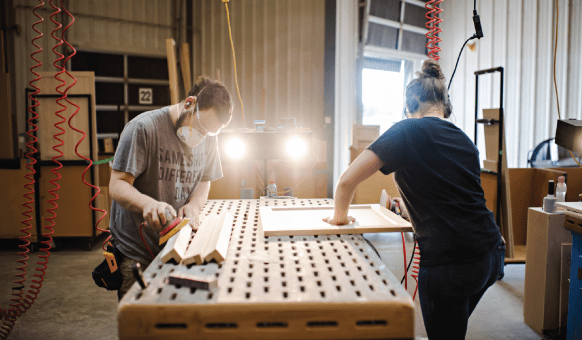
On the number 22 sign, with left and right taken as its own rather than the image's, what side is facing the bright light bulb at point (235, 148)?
front

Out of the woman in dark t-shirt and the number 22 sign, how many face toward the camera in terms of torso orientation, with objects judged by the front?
1

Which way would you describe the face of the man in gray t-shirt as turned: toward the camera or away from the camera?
toward the camera

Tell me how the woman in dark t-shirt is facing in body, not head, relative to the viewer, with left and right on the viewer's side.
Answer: facing away from the viewer and to the left of the viewer

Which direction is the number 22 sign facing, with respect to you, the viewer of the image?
facing the viewer

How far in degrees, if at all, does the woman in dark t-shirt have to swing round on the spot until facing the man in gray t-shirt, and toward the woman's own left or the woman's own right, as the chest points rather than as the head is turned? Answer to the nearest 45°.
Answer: approximately 45° to the woman's own left

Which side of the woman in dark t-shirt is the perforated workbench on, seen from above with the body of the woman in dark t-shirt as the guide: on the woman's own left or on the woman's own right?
on the woman's own left

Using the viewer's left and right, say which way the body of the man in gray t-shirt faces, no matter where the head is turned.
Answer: facing the viewer and to the right of the viewer

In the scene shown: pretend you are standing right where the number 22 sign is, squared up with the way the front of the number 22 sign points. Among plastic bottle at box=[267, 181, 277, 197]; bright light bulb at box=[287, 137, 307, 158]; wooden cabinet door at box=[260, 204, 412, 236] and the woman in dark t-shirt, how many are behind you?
0

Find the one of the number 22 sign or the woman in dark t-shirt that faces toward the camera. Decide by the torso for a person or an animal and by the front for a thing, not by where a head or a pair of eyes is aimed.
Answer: the number 22 sign

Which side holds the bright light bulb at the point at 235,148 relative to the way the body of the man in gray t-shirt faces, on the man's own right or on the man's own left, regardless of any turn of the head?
on the man's own left

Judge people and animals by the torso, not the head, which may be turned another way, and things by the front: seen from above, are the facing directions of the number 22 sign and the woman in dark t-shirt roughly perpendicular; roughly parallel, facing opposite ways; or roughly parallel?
roughly parallel, facing opposite ways

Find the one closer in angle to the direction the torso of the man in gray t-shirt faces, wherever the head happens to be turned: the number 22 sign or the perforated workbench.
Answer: the perforated workbench

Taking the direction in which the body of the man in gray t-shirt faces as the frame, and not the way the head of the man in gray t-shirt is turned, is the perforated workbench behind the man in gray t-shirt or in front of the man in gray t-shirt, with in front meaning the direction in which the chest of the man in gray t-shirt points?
in front
